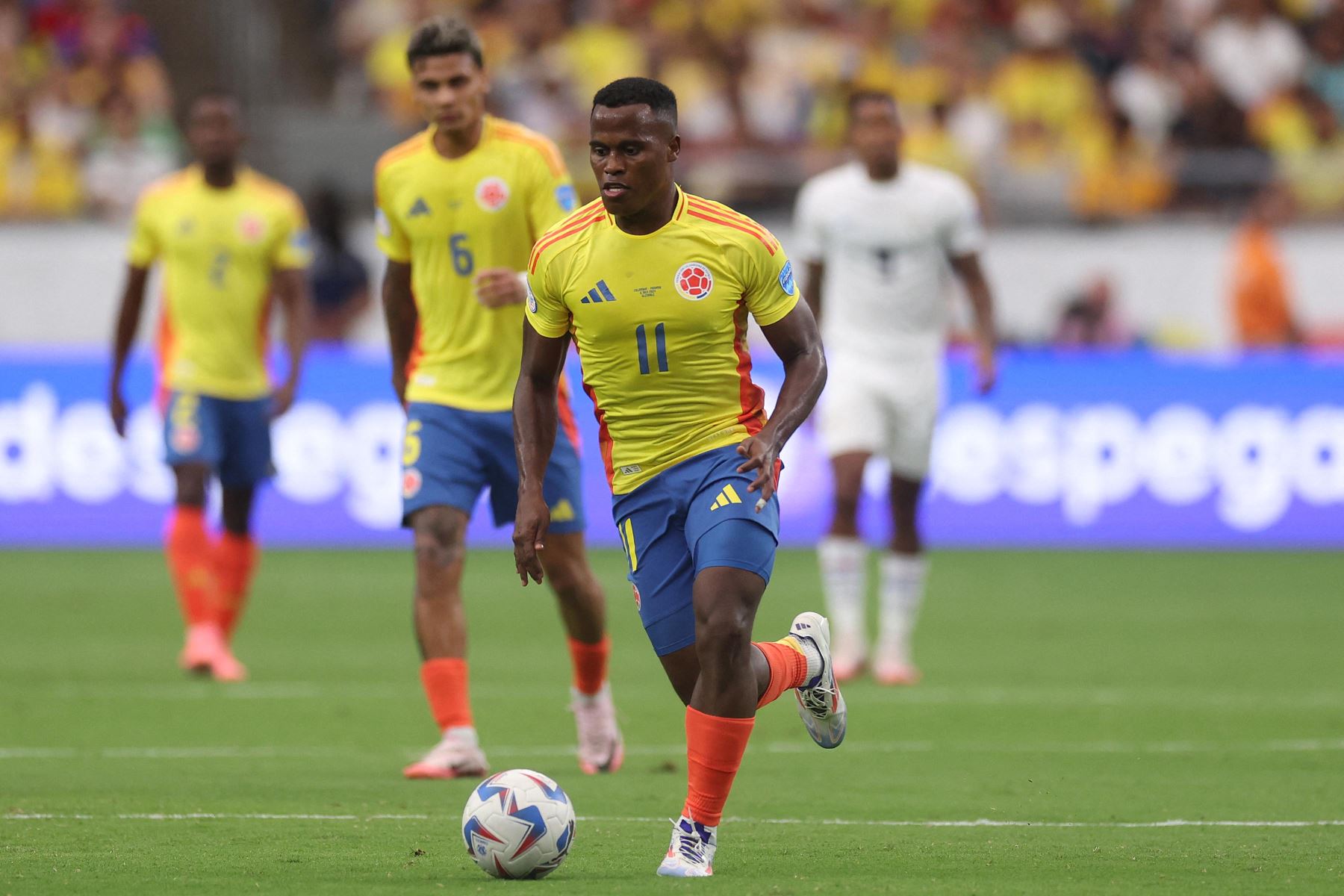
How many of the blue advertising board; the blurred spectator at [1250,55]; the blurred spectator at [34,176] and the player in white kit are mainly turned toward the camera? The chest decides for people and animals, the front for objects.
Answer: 4

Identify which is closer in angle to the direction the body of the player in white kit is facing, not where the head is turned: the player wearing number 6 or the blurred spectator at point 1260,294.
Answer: the player wearing number 6

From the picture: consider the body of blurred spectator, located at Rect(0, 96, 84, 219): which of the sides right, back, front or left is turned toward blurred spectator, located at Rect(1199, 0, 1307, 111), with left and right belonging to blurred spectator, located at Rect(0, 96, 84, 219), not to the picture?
left

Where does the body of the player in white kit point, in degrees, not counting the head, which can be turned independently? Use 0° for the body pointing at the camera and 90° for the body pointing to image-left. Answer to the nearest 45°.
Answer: approximately 0°

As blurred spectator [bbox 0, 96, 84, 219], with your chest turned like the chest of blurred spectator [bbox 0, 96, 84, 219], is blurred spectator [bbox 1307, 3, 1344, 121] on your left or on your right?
on your left

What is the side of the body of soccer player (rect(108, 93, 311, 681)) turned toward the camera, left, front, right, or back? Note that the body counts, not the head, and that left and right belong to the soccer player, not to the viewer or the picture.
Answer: front

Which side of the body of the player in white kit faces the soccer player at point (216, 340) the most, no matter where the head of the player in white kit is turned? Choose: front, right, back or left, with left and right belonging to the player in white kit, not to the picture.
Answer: right

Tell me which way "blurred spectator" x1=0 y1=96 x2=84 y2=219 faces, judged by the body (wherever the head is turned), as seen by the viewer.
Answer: toward the camera

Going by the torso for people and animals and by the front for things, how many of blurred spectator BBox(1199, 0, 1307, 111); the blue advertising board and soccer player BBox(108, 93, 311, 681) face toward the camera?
3

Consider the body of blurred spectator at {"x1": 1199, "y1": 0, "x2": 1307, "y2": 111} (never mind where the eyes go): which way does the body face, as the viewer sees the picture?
toward the camera

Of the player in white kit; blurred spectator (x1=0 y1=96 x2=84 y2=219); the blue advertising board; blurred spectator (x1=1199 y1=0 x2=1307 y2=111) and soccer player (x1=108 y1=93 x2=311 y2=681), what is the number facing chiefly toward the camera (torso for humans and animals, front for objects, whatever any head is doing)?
5

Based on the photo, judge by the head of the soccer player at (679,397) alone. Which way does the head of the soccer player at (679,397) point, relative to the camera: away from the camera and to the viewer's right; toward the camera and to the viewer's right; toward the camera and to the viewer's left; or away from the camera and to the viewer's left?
toward the camera and to the viewer's left
